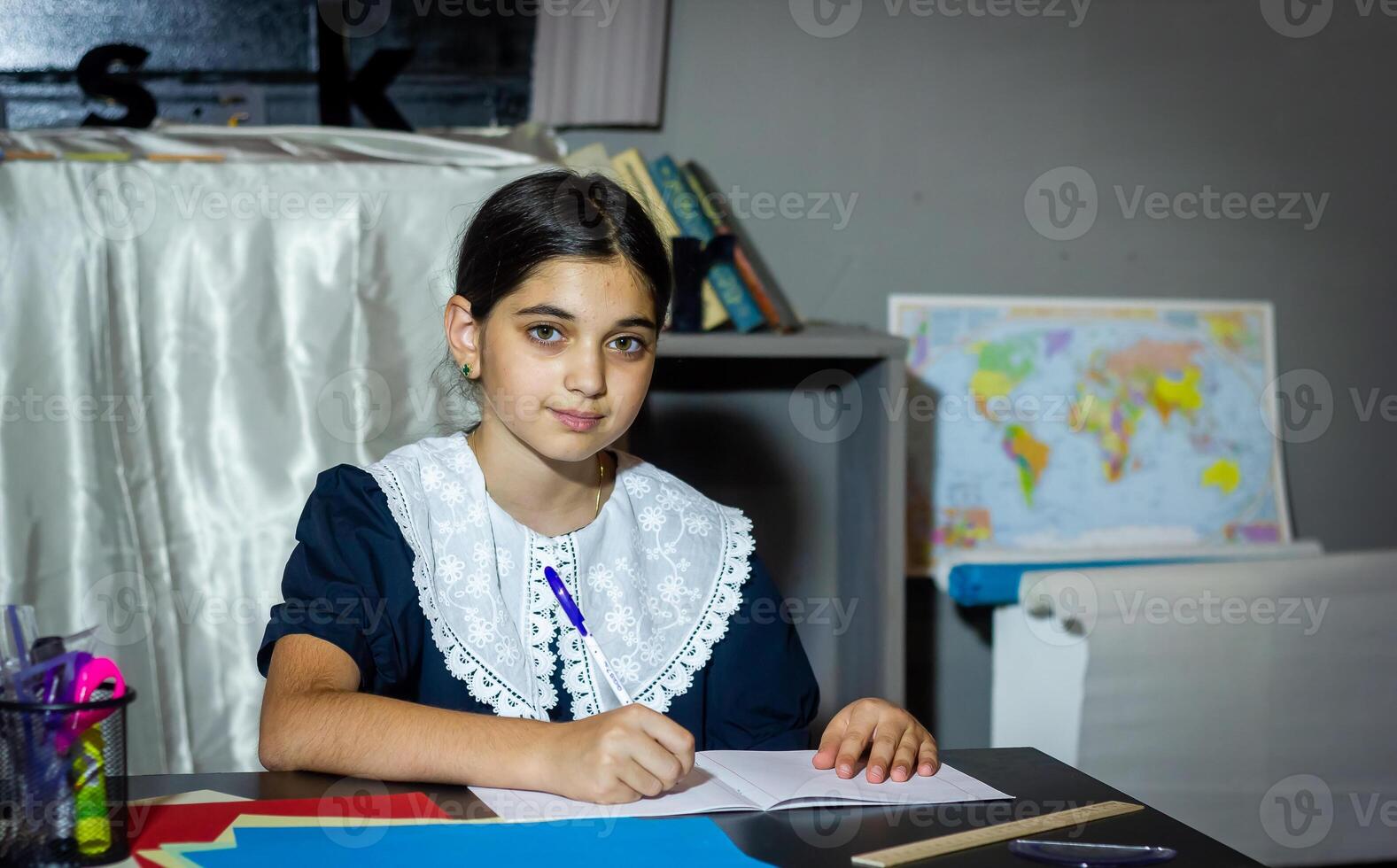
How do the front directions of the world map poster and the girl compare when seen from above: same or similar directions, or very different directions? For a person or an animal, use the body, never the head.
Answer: same or similar directions

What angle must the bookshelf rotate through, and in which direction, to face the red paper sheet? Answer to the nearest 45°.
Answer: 0° — it already faces it

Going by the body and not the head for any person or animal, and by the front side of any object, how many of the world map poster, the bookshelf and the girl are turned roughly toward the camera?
3

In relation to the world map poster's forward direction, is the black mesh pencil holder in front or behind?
in front

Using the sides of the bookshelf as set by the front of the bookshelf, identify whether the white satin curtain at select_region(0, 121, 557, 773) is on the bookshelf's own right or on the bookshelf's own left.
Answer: on the bookshelf's own right

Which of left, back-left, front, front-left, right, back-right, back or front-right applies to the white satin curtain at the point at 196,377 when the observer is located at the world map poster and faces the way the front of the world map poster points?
front-right

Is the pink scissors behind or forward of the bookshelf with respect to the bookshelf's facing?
forward

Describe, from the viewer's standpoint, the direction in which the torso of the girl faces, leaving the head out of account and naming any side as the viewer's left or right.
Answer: facing the viewer

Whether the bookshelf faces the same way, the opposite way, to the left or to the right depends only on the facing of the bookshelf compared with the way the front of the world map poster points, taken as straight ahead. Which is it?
the same way

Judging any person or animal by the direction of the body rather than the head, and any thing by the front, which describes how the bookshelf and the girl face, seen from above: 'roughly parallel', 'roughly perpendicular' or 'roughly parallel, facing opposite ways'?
roughly parallel

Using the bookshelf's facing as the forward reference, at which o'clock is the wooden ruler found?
The wooden ruler is roughly at 12 o'clock from the bookshelf.

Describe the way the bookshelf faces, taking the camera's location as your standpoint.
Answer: facing the viewer

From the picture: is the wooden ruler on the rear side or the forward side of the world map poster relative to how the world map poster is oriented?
on the forward side

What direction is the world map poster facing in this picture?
toward the camera
